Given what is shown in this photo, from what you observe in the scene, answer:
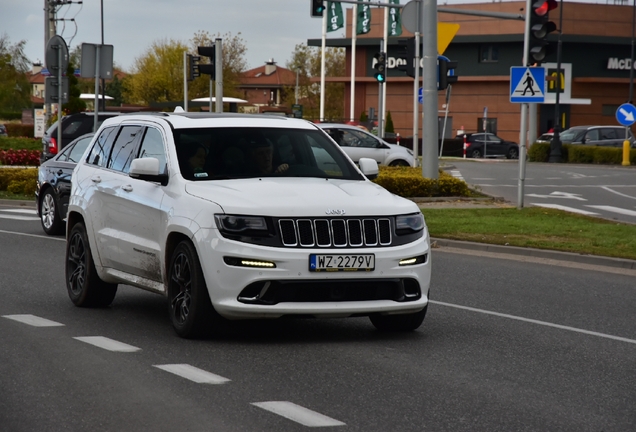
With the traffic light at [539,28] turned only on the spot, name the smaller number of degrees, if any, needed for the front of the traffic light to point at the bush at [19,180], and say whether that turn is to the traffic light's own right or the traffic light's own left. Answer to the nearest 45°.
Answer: approximately 135° to the traffic light's own right

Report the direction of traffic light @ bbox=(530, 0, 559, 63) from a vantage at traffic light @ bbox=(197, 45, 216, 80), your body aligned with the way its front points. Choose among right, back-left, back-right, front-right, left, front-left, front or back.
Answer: back-left

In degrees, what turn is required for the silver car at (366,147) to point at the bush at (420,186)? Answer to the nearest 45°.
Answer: approximately 90° to its right

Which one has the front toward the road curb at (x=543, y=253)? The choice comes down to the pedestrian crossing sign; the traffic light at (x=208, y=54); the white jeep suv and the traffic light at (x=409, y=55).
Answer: the pedestrian crossing sign

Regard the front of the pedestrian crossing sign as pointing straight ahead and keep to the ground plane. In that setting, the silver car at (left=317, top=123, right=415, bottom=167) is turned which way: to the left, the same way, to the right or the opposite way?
to the left
